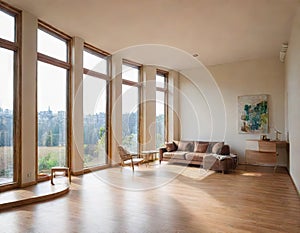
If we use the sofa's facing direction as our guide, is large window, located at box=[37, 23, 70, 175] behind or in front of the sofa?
in front

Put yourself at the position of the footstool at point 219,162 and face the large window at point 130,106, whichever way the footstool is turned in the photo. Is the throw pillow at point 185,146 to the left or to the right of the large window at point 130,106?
right

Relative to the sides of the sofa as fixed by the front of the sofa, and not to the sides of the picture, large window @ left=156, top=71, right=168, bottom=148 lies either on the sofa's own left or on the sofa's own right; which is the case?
on the sofa's own right

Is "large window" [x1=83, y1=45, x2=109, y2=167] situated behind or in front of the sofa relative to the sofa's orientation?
in front

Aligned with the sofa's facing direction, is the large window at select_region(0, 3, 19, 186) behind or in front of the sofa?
in front

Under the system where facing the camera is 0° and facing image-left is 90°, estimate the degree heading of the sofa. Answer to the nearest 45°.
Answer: approximately 45°
